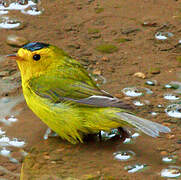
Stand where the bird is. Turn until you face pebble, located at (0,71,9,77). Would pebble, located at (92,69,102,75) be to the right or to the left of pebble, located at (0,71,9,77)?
right

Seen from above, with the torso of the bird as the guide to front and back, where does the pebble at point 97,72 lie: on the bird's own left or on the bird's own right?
on the bird's own right

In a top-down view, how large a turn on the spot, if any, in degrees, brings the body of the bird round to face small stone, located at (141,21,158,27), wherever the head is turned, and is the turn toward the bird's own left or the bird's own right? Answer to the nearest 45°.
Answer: approximately 135° to the bird's own right

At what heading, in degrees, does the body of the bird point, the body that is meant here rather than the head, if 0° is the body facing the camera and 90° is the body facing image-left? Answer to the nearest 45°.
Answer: approximately 90°

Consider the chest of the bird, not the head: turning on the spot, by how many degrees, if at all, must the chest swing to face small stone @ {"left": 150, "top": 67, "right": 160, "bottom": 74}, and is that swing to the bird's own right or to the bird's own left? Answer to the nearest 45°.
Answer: approximately 135° to the bird's own right

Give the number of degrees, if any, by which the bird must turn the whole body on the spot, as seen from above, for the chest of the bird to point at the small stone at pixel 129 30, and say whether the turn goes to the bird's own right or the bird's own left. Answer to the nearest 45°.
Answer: approximately 90° to the bird's own right

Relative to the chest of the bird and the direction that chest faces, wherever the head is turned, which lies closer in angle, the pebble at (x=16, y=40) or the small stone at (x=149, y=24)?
the pebble

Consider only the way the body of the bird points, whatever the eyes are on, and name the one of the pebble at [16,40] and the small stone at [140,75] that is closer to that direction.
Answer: the pebble

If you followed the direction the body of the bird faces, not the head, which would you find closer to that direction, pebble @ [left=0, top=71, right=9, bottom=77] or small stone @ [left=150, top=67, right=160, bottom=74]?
the pebble

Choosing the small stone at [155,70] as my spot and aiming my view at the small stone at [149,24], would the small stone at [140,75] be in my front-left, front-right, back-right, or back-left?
back-left

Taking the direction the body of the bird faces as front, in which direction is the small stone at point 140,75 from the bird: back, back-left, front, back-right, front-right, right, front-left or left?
back-right
